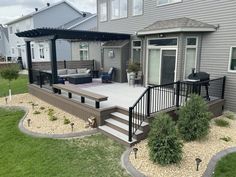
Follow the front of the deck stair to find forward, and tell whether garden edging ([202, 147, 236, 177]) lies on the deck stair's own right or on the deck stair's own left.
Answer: on the deck stair's own left

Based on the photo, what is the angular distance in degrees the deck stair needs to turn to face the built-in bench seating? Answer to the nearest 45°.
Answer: approximately 90° to its right

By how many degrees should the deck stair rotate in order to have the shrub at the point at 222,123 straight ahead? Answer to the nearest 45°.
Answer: approximately 135° to its left

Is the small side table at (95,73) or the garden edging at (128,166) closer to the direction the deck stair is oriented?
the garden edging

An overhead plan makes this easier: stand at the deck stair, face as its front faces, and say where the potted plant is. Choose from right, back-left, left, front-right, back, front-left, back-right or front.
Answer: back-right

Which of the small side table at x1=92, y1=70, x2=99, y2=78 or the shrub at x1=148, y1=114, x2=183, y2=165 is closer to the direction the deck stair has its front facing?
the shrub

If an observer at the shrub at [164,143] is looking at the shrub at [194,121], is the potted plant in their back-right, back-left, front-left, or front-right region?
front-left

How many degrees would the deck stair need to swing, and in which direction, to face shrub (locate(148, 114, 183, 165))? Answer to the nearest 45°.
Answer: approximately 90° to its left

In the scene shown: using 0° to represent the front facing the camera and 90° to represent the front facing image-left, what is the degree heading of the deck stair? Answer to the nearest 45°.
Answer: approximately 45°

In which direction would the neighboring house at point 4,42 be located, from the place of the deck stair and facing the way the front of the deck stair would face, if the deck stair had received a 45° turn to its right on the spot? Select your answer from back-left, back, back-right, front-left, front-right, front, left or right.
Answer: front-right
